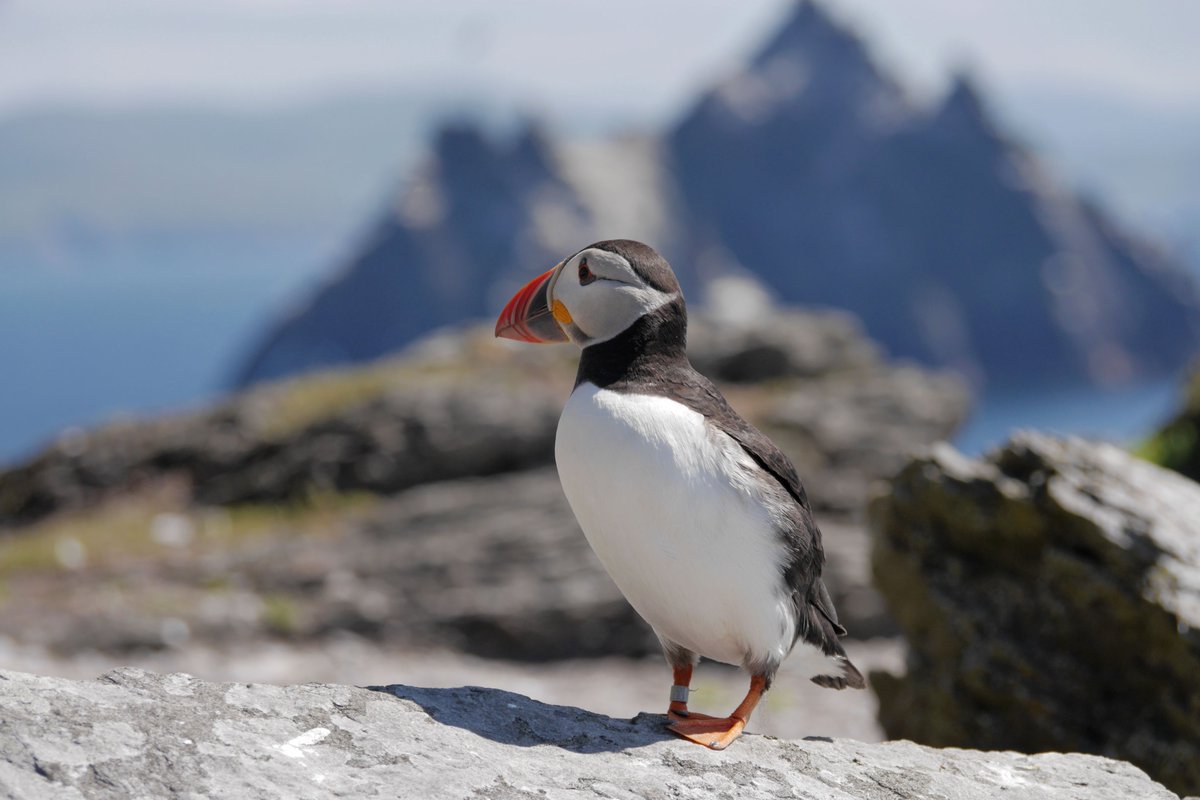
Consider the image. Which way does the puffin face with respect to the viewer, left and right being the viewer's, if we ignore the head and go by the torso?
facing the viewer and to the left of the viewer

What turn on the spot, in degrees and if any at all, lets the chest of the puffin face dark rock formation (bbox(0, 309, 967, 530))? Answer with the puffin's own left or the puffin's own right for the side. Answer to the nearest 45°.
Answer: approximately 135° to the puffin's own right

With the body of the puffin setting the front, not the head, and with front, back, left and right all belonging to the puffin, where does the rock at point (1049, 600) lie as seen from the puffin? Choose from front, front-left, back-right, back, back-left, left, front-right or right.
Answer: back
